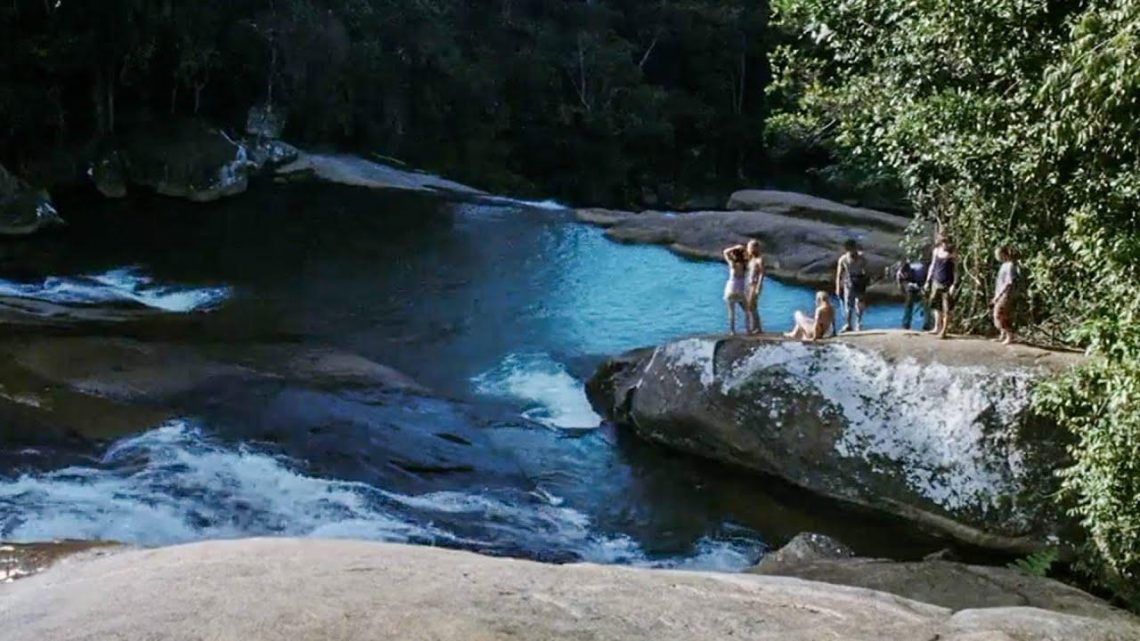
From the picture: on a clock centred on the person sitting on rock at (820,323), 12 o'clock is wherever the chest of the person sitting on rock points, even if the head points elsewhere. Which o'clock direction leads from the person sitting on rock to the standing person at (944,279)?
The standing person is roughly at 6 o'clock from the person sitting on rock.

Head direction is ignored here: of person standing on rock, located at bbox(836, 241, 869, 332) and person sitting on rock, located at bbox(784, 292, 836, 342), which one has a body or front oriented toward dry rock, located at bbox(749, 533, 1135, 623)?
person standing on rock, located at bbox(836, 241, 869, 332)

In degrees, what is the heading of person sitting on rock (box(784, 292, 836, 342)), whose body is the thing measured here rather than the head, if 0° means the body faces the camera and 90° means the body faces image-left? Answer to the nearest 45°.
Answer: approximately 90°

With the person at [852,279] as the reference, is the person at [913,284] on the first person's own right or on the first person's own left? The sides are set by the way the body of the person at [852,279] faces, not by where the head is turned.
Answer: on the first person's own left

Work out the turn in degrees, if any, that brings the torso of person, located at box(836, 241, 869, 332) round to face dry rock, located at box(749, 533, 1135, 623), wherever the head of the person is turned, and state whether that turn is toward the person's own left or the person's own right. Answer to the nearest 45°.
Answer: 0° — they already face it

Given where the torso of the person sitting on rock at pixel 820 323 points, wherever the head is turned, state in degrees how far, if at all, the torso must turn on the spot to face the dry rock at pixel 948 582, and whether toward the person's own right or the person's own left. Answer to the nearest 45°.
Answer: approximately 90° to the person's own left

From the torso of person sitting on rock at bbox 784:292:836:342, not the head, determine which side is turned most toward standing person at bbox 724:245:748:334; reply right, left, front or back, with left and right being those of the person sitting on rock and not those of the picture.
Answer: front

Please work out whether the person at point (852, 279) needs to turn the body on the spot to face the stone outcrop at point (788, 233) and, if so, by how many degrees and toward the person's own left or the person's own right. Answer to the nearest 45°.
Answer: approximately 180°

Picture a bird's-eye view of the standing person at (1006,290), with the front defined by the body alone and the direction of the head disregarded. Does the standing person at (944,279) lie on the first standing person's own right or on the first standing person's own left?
on the first standing person's own right

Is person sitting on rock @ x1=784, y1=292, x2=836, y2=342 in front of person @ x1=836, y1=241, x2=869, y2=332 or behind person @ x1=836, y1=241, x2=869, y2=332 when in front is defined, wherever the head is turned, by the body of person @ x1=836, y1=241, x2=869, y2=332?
in front

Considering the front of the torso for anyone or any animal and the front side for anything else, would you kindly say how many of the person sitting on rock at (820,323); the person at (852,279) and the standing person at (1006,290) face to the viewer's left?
2

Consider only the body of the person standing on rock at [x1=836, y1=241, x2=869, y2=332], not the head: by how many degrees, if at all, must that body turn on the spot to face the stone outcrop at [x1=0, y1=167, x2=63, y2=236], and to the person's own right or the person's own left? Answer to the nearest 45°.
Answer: approximately 90° to the person's own right

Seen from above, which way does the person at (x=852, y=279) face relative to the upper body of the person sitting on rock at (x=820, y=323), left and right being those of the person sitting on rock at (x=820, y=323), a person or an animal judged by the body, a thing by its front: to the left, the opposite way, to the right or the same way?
to the left
